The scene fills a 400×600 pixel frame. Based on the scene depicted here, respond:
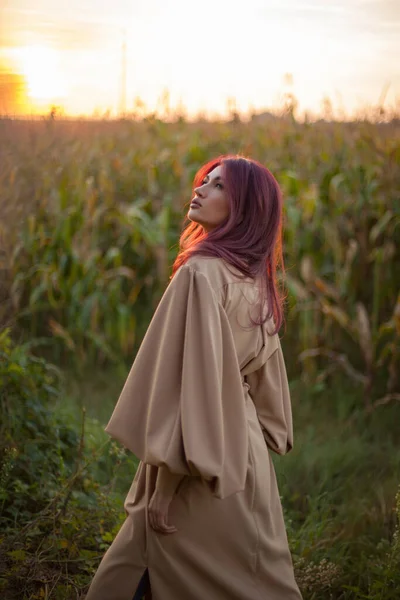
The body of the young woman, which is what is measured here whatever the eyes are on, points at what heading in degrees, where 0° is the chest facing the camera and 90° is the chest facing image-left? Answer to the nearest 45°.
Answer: approximately 135°
